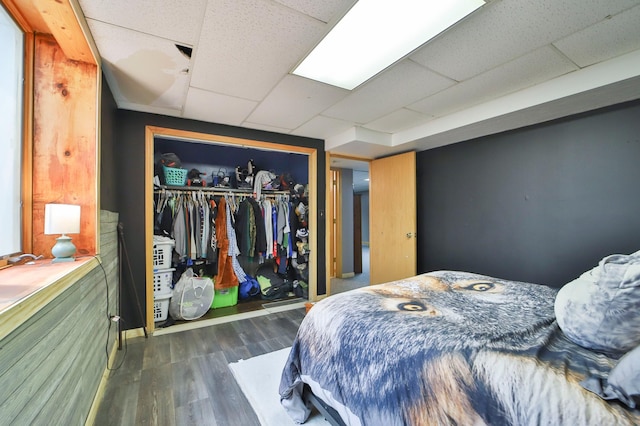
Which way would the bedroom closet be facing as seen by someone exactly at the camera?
facing the viewer and to the right of the viewer

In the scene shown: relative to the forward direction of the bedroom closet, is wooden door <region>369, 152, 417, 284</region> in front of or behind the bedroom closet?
in front

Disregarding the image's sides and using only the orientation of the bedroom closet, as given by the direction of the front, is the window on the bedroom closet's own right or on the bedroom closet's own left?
on the bedroom closet's own right

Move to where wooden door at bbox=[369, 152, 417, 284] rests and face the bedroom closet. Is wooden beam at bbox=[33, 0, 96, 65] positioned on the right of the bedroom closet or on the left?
left

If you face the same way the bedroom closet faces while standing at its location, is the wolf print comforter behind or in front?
in front

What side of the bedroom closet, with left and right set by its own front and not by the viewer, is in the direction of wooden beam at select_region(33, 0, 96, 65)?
right

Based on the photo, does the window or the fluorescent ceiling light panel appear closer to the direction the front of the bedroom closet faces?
the fluorescent ceiling light panel

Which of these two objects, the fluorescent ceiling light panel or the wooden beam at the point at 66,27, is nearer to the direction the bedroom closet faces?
the fluorescent ceiling light panel

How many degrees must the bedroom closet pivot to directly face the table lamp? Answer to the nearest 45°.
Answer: approximately 90° to its right
